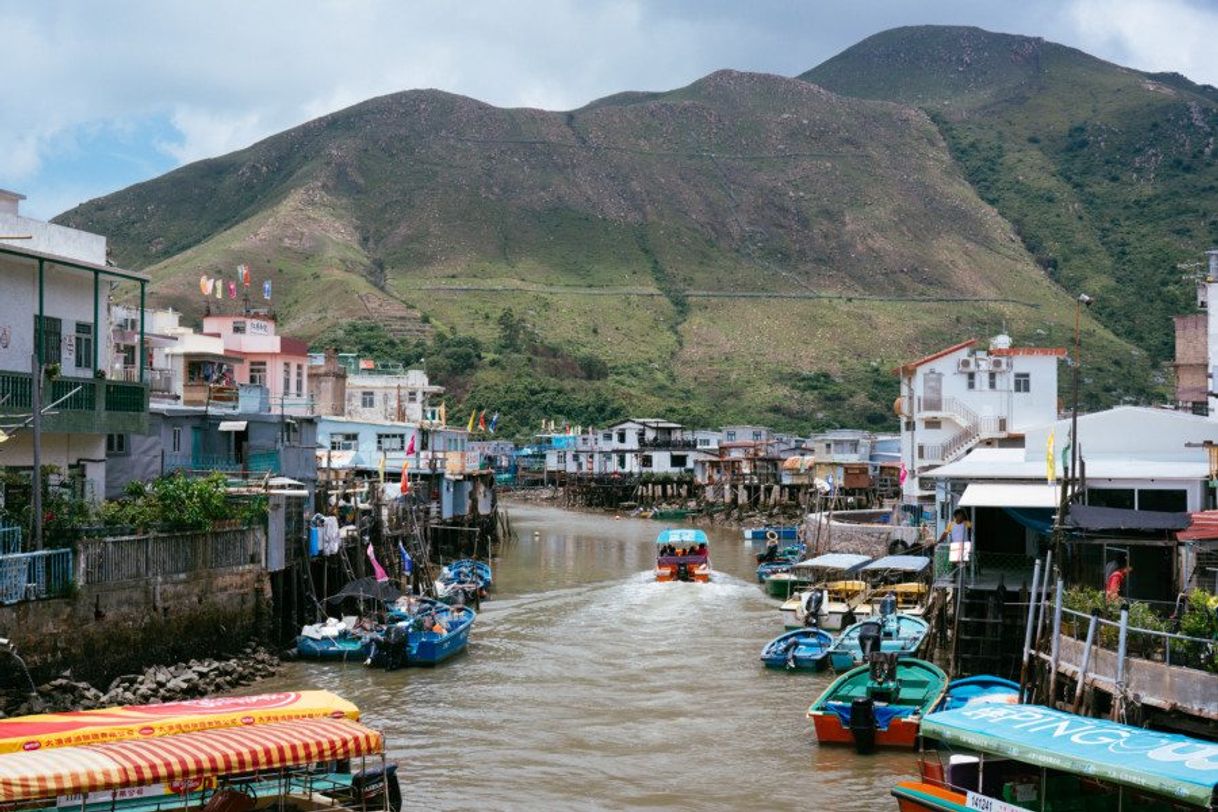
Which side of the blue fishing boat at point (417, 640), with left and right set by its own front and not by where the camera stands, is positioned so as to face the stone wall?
back

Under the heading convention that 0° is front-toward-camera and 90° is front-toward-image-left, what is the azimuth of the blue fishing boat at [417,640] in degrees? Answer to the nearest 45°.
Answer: approximately 225°

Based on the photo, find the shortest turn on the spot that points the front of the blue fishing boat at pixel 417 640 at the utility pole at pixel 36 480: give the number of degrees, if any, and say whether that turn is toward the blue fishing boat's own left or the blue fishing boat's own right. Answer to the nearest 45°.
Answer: approximately 180°

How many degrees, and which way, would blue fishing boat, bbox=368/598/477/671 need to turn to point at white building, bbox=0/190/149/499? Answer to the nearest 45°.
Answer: approximately 135° to its left

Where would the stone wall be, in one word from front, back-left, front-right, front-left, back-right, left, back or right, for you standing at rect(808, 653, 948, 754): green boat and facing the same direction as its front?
back-left
